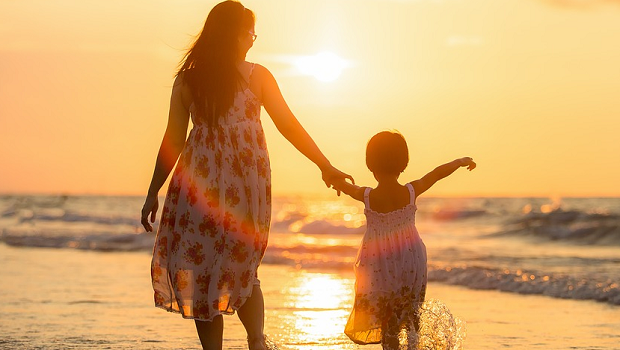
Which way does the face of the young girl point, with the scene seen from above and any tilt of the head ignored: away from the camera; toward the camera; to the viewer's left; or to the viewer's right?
away from the camera

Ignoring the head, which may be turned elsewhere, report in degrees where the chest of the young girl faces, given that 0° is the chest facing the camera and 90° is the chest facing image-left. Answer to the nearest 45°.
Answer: approximately 180°

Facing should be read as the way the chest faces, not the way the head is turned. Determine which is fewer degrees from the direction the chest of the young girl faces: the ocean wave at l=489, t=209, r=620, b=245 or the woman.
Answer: the ocean wave

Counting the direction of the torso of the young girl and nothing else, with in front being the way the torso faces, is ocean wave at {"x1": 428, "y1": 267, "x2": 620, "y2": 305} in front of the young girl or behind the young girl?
in front

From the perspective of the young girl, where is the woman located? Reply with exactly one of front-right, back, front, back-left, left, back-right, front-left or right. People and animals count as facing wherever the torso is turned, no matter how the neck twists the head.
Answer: back-left

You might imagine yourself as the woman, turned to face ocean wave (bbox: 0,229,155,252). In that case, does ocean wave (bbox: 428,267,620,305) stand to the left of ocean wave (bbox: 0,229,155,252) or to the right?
right

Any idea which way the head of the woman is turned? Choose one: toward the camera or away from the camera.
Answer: away from the camera

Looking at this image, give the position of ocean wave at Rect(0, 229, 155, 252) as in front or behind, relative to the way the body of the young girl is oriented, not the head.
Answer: in front

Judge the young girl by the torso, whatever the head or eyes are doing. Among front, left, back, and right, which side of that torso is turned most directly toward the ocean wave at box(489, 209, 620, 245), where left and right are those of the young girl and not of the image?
front
